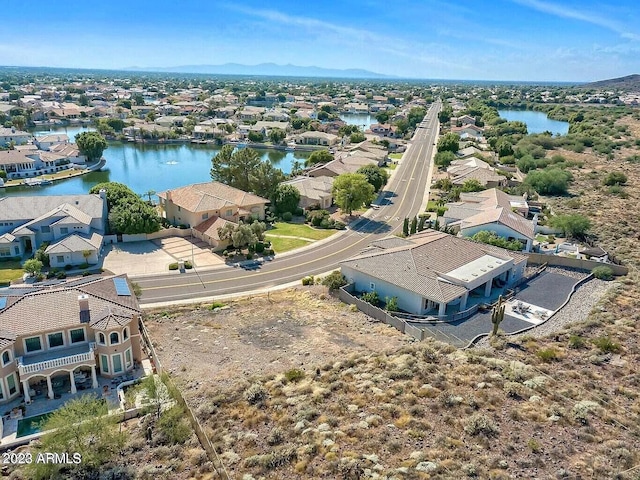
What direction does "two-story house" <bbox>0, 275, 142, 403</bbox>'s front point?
away from the camera

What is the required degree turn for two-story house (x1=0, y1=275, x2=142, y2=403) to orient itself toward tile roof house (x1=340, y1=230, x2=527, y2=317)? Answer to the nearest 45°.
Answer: approximately 90° to its right

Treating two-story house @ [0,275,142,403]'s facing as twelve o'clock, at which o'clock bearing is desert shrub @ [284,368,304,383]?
The desert shrub is roughly at 4 o'clock from the two-story house.

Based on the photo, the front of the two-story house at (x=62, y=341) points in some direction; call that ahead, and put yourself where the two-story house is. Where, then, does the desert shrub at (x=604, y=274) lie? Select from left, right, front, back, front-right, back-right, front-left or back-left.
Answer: right

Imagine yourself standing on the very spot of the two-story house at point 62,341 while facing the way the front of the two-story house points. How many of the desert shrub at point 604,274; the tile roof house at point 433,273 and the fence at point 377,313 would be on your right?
3

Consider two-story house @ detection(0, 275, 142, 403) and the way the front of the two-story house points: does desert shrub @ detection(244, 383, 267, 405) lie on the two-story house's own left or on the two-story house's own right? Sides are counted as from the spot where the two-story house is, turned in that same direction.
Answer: on the two-story house's own right

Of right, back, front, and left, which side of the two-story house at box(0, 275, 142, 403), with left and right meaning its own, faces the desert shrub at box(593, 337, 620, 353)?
right

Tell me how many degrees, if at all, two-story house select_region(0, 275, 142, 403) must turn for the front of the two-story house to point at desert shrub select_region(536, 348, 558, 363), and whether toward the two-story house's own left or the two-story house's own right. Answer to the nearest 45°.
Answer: approximately 135° to the two-story house's own right
